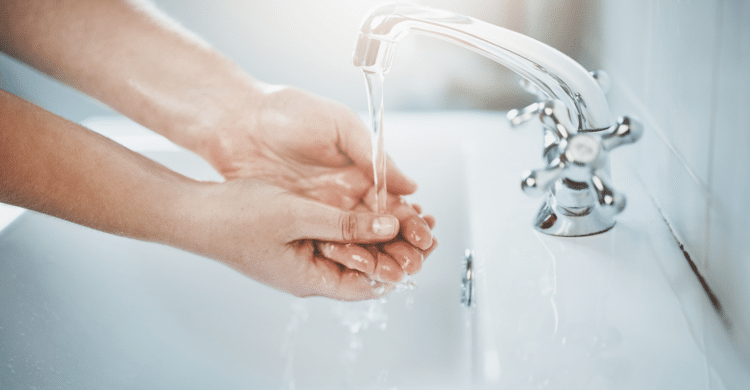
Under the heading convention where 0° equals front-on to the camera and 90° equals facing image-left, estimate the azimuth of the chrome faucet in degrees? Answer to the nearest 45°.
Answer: approximately 90°
